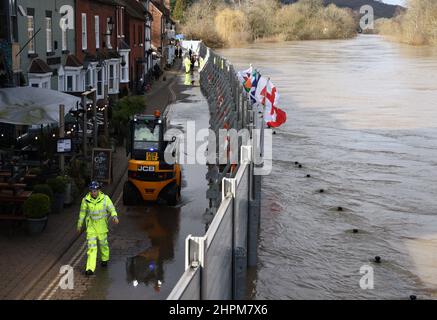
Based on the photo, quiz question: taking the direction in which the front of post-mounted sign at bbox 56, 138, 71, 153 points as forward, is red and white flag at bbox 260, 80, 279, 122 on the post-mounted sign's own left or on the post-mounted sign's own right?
on the post-mounted sign's own left

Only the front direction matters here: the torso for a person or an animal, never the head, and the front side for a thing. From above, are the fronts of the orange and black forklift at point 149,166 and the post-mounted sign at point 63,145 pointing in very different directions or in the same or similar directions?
very different directions

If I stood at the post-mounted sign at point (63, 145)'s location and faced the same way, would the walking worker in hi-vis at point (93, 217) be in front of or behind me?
in front

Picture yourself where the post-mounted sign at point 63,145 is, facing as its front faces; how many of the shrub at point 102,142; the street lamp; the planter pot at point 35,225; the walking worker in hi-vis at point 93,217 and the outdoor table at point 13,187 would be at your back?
2
